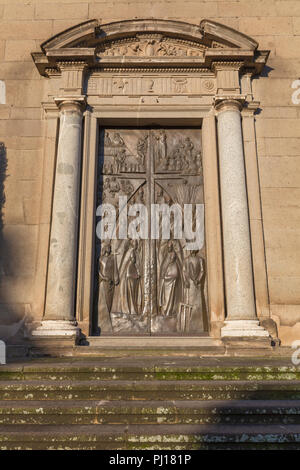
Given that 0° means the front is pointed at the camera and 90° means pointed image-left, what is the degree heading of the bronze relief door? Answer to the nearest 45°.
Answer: approximately 0°
